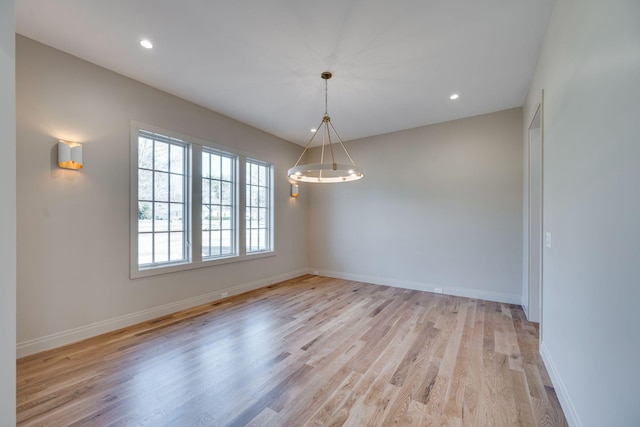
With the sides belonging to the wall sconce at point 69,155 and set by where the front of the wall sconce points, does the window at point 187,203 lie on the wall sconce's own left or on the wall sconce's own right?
on the wall sconce's own left

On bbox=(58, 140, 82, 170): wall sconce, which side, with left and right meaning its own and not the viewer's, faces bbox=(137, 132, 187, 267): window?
left

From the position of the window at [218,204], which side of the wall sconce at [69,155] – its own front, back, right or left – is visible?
left

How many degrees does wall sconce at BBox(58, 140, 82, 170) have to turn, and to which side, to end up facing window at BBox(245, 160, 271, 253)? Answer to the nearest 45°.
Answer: approximately 90° to its left
